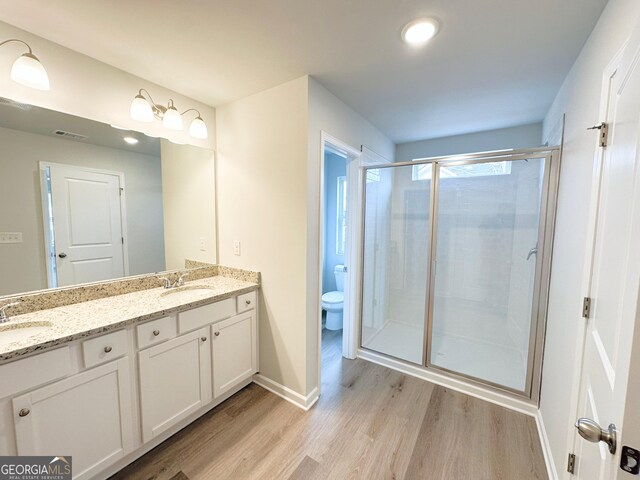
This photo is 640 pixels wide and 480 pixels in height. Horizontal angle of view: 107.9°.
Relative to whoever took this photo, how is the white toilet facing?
facing the viewer and to the left of the viewer

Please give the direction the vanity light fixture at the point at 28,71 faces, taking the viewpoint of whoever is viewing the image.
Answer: facing the viewer and to the right of the viewer

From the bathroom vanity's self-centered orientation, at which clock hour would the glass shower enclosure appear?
The glass shower enclosure is roughly at 11 o'clock from the bathroom vanity.

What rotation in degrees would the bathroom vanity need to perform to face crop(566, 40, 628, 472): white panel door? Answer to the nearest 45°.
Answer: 0° — it already faces it

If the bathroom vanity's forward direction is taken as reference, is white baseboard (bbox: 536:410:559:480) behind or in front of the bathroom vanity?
in front

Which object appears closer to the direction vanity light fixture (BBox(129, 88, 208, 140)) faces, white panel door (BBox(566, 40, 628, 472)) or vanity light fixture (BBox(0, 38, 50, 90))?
the white panel door

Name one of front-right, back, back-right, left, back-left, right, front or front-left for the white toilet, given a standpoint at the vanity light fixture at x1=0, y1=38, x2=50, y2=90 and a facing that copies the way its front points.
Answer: front-left

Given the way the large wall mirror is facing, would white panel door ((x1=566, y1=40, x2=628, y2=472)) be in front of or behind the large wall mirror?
in front

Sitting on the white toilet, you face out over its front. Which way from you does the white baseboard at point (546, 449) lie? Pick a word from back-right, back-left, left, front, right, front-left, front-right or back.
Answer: left
